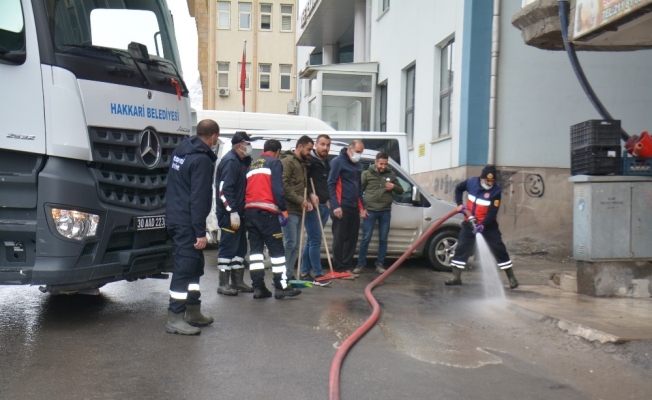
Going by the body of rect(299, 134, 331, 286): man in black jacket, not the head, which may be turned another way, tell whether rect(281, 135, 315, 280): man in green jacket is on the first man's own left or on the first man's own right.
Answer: on the first man's own right

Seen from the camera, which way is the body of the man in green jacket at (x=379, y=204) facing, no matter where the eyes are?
toward the camera

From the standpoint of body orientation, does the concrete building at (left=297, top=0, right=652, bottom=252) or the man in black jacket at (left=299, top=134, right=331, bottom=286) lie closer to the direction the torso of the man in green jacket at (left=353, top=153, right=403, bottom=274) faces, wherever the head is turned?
the man in black jacket

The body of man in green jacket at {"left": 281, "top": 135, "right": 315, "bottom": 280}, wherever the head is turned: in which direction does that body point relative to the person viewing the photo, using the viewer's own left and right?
facing to the right of the viewer

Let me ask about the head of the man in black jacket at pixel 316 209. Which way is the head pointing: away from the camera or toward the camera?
toward the camera

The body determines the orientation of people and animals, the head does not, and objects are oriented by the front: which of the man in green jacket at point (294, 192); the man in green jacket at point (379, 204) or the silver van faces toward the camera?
the man in green jacket at point (379, 204)

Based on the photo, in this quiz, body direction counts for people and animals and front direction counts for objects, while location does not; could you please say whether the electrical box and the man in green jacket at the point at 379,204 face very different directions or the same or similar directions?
same or similar directions

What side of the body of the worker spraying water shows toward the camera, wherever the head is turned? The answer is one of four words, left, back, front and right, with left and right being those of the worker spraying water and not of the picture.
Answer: front

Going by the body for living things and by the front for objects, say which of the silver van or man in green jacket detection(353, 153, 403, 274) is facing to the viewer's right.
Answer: the silver van

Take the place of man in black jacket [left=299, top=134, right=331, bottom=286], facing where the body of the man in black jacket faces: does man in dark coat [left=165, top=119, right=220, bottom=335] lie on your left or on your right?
on your right

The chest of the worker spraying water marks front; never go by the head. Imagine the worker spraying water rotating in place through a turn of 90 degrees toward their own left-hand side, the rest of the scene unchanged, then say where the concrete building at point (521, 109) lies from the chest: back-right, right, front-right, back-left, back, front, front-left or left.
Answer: left

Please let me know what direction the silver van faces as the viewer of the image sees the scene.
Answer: facing to the right of the viewer
